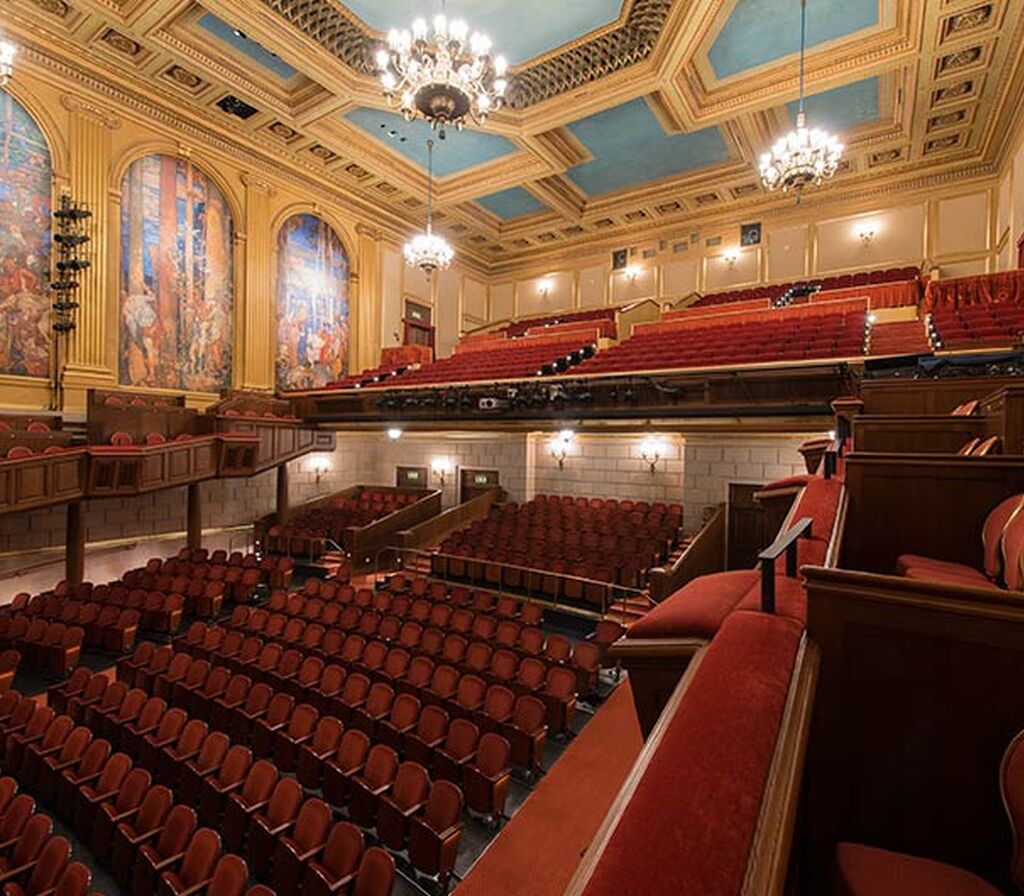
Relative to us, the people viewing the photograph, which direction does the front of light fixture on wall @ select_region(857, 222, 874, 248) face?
facing the viewer

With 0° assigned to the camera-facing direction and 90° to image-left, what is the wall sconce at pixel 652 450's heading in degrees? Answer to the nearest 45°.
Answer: approximately 0°

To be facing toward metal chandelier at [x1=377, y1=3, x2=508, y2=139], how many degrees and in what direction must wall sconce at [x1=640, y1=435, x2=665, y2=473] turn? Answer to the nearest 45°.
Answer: approximately 45° to its right

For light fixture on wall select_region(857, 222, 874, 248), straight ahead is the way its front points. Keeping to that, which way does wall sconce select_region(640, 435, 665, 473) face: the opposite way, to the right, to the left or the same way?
the same way

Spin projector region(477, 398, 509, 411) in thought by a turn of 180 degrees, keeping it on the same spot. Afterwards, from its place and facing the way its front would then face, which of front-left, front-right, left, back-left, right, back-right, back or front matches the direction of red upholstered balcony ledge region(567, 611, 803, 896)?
back-right

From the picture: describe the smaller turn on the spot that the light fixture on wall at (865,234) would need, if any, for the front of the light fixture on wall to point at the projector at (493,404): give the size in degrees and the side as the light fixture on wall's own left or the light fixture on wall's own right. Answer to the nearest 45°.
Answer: approximately 45° to the light fixture on wall's own right

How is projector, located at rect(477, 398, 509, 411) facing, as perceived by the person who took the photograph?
facing the viewer and to the left of the viewer

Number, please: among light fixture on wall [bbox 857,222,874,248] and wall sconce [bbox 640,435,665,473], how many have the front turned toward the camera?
2

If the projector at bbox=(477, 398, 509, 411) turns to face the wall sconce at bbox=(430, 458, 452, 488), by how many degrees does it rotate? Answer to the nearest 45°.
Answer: approximately 135° to its right

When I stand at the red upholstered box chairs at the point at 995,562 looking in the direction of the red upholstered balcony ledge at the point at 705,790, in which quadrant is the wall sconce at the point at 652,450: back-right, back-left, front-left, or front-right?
back-right

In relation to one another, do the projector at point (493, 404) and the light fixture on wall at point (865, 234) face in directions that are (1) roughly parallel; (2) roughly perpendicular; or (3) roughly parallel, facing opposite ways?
roughly parallel

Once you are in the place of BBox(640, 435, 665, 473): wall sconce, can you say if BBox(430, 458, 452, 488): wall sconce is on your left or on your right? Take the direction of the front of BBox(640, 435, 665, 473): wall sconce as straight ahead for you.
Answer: on your right

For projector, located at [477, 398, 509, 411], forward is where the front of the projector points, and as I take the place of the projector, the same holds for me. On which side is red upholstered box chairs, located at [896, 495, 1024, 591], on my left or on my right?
on my left

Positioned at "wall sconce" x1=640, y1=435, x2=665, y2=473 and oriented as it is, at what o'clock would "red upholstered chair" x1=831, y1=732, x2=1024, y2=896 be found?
The red upholstered chair is roughly at 12 o'clock from the wall sconce.

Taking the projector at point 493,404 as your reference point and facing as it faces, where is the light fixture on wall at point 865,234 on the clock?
The light fixture on wall is roughly at 7 o'clock from the projector.

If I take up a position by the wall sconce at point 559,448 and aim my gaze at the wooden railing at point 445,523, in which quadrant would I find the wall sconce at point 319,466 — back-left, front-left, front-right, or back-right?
front-right

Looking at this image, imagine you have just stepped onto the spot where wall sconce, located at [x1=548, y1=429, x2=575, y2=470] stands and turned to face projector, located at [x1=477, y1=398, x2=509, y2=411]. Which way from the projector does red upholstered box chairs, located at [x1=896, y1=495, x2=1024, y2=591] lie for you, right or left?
left

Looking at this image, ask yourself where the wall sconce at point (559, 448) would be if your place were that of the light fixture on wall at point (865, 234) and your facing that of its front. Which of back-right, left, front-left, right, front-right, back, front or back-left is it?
front-right
